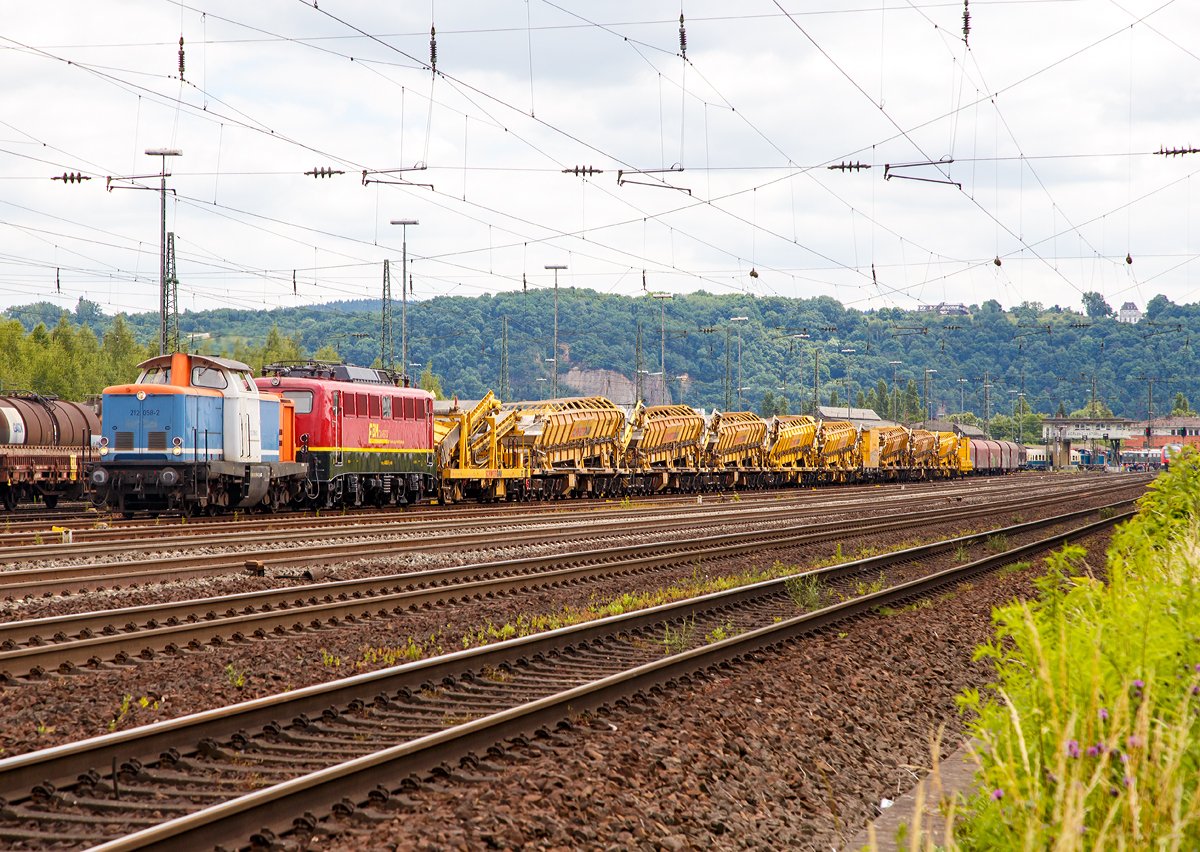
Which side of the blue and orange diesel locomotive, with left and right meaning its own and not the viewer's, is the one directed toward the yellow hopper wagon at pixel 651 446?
back

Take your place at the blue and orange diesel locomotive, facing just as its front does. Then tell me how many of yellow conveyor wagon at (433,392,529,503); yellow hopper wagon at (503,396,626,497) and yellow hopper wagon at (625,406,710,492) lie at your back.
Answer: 3

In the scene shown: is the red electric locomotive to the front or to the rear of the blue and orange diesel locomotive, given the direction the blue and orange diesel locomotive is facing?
to the rear

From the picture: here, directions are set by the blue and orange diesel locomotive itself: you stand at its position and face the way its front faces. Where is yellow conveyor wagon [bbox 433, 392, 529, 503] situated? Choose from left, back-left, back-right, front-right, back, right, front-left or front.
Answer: back

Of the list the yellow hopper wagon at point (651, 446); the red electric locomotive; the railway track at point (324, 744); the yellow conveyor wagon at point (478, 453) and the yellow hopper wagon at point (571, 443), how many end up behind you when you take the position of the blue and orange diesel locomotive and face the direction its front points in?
4
